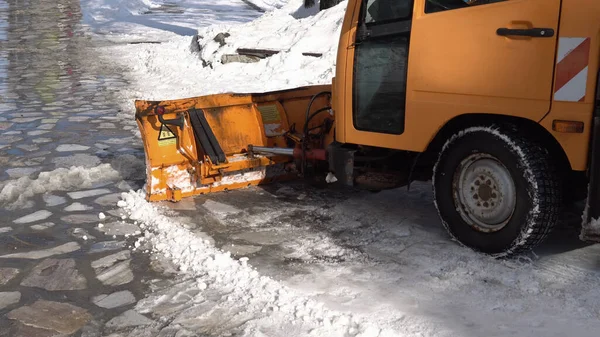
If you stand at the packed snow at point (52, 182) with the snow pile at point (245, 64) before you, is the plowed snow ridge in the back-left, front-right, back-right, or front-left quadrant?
back-right

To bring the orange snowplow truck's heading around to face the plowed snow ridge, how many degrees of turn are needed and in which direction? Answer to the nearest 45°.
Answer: approximately 45° to its left

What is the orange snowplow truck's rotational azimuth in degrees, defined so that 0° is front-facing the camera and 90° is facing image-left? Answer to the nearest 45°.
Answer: approximately 135°

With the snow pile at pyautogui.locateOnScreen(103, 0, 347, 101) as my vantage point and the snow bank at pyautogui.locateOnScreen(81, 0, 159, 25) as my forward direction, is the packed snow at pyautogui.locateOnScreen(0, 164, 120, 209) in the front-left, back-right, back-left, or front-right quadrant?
back-left

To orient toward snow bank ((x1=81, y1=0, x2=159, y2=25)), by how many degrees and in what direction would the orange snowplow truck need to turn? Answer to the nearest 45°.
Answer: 0° — it already faces it

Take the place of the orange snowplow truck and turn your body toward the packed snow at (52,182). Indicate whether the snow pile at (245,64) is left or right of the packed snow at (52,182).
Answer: right
